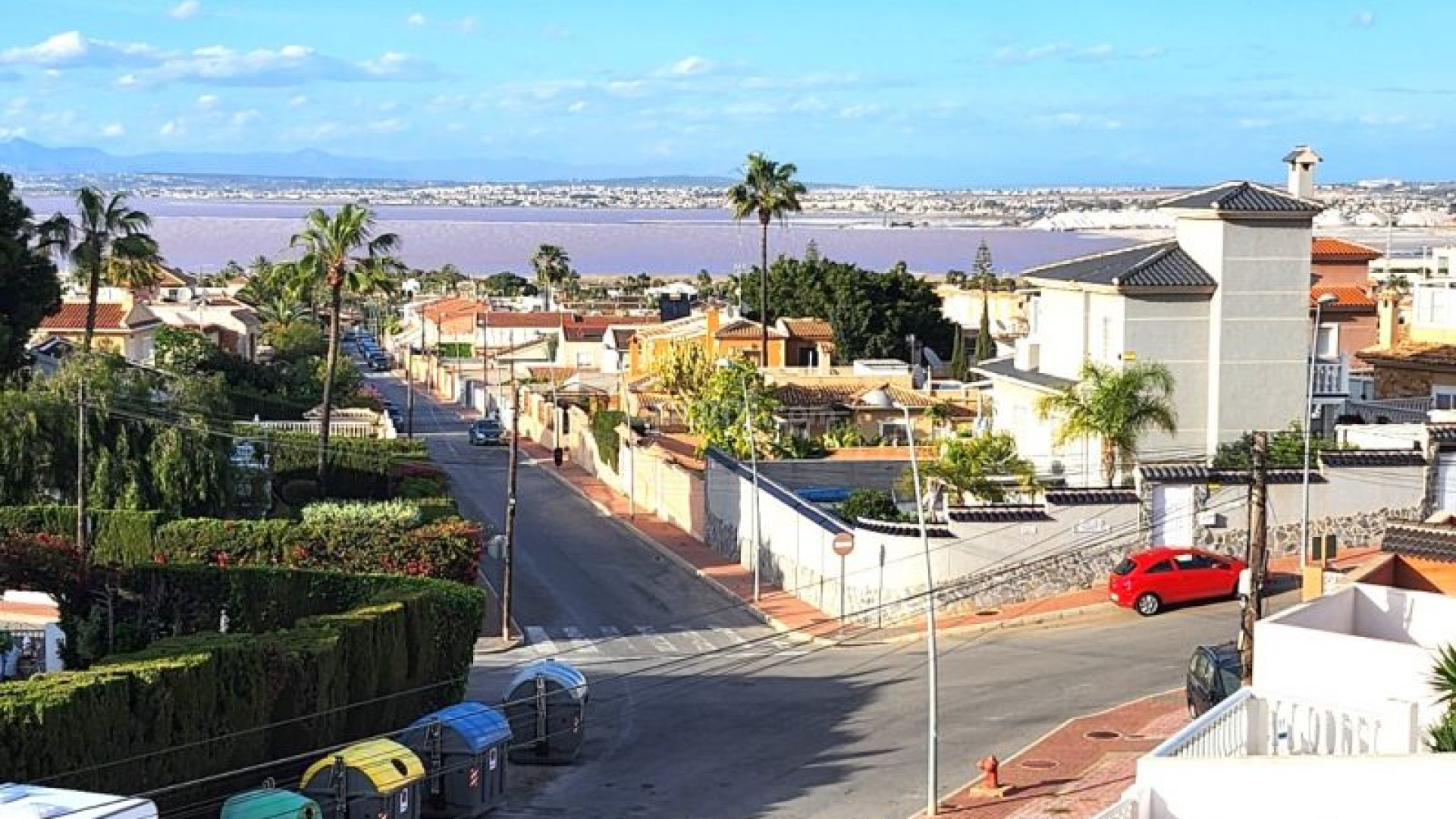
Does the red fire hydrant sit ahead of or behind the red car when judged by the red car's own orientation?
behind

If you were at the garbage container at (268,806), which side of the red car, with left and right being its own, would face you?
back

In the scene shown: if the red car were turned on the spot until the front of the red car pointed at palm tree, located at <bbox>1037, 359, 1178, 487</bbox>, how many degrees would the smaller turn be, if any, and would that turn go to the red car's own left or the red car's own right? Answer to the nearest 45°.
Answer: approximately 45° to the red car's own left

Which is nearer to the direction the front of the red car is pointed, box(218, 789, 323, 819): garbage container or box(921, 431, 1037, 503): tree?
the tree

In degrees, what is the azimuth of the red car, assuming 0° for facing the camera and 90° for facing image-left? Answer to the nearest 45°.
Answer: approximately 225°

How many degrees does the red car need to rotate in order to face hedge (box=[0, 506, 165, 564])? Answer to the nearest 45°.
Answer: approximately 135° to its left

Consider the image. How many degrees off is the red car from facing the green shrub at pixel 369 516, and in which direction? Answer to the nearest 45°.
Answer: approximately 135° to its left

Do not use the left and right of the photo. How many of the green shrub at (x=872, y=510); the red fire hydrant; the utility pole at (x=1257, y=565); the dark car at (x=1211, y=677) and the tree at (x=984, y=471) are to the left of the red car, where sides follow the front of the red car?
2

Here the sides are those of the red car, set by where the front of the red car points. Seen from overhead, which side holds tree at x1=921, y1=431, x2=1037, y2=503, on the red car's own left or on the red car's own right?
on the red car's own left

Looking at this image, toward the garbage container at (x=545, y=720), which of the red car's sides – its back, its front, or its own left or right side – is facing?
back

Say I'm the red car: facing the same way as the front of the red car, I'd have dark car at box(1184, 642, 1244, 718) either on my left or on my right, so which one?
on my right

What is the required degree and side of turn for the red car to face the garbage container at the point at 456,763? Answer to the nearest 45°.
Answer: approximately 180°

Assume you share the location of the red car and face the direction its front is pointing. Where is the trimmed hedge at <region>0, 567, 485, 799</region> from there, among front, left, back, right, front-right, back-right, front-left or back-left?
back

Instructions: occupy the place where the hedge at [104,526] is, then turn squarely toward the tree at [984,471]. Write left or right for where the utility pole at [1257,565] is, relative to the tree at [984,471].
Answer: right
